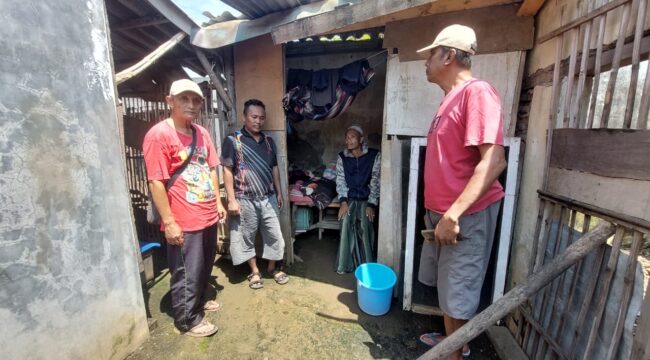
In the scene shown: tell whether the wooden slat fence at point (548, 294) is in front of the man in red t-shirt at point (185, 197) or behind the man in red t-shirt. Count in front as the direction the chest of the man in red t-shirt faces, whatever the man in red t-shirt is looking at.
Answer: in front

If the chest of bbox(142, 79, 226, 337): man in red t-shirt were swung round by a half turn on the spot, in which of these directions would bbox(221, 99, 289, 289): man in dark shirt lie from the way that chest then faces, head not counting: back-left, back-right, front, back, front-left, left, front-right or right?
right

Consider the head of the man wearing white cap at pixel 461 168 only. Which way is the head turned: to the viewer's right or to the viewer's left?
to the viewer's left

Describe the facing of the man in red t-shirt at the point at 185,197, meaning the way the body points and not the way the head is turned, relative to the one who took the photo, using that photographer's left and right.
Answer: facing the viewer and to the right of the viewer

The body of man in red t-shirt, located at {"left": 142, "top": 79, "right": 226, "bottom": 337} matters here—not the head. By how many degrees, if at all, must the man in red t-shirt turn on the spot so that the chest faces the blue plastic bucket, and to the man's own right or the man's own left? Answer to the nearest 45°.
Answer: approximately 45° to the man's own left
